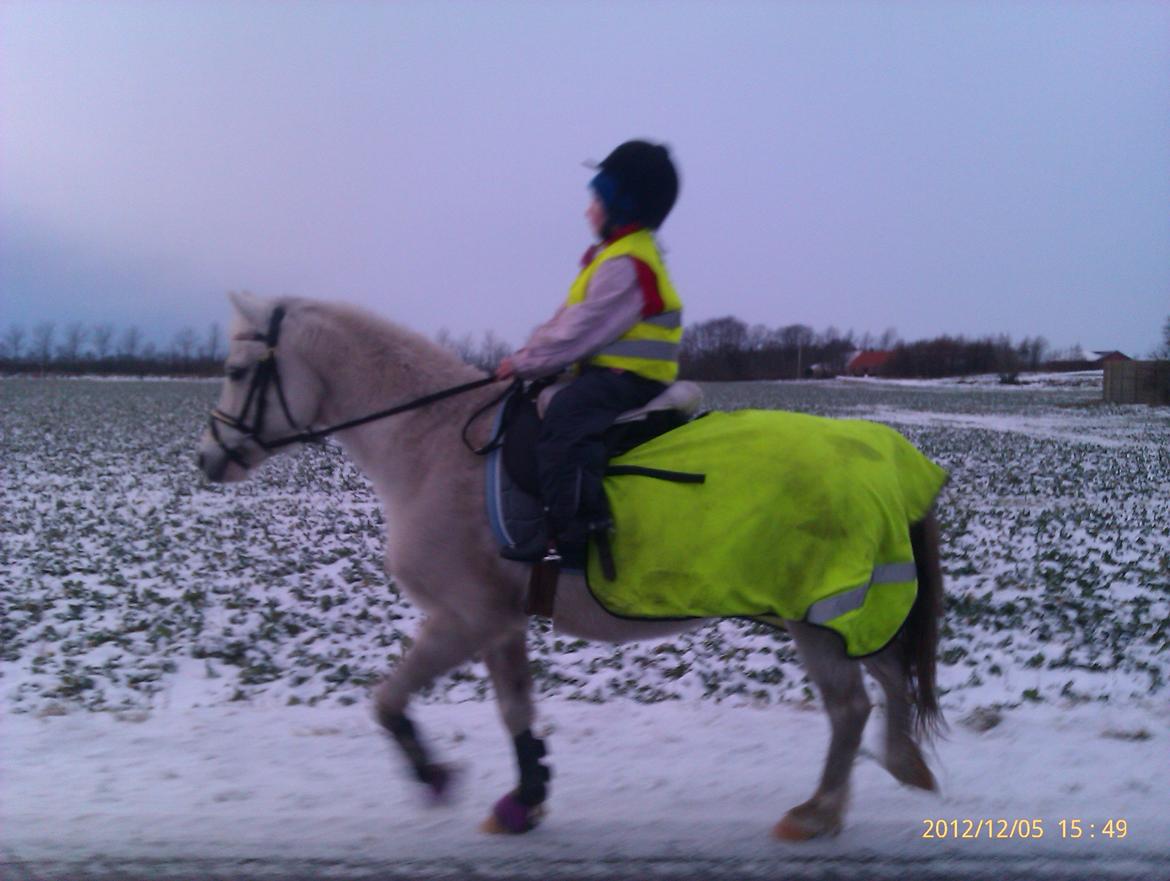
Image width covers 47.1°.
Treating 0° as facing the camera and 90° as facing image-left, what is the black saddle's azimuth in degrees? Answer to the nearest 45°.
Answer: approximately 90°

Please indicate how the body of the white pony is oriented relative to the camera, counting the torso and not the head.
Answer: to the viewer's left

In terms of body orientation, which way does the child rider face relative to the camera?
to the viewer's left

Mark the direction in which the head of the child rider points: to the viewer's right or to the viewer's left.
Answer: to the viewer's left
